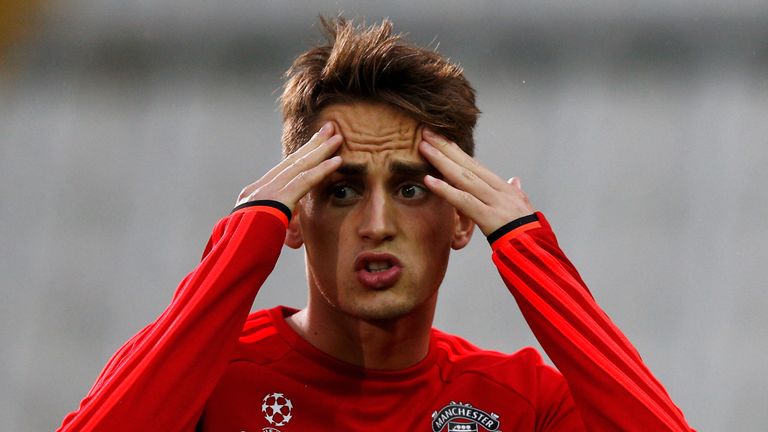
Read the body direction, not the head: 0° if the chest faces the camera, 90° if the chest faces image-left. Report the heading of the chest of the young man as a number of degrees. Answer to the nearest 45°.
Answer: approximately 0°
